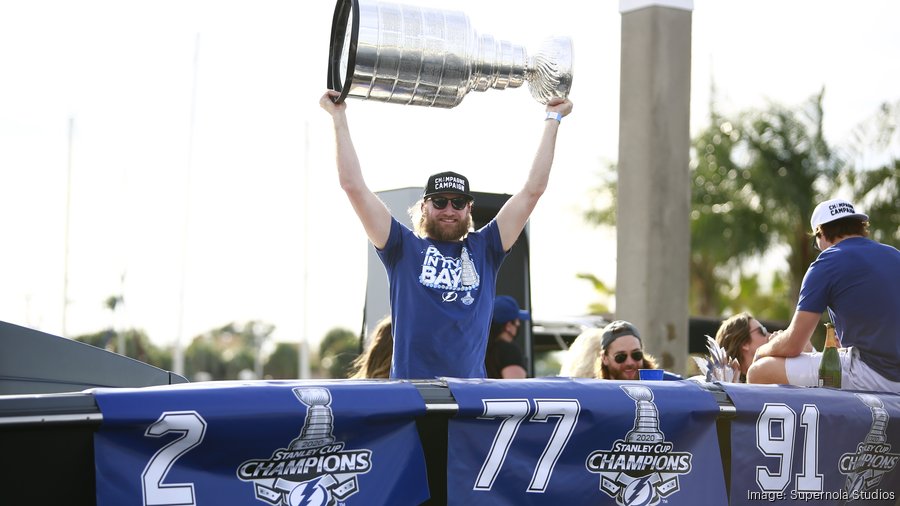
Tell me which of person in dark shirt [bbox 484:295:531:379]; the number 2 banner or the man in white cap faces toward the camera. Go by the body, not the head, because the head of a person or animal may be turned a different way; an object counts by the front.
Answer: the number 2 banner

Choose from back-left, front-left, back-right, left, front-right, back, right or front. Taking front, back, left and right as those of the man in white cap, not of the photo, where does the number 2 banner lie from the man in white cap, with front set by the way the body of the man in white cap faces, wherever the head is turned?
left

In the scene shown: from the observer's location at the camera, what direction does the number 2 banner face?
facing the viewer

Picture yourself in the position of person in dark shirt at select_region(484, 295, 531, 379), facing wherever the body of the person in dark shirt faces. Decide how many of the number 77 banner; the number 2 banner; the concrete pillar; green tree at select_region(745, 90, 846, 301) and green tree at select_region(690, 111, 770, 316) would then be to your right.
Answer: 2

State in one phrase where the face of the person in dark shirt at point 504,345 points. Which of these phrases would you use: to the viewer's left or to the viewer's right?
to the viewer's right

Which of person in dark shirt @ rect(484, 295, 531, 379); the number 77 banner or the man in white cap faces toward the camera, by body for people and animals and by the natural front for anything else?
the number 77 banner

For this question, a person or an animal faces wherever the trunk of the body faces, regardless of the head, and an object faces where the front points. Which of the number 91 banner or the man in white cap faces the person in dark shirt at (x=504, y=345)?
the man in white cap

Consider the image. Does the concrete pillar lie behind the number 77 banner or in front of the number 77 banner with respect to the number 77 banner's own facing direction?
behind

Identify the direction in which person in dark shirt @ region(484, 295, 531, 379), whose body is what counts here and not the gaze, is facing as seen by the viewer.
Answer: to the viewer's right

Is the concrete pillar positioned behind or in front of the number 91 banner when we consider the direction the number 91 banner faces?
behind

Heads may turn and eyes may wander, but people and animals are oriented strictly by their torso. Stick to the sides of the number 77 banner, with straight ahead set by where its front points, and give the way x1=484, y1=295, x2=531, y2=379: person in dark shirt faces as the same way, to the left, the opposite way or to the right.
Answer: to the left

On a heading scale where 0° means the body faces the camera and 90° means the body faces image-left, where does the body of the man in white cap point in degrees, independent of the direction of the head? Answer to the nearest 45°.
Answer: approximately 135°

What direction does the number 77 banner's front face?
toward the camera

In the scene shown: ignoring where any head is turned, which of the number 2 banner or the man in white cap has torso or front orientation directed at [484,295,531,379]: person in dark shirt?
the man in white cap

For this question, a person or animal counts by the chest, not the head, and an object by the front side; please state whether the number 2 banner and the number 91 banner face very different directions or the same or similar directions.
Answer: same or similar directions

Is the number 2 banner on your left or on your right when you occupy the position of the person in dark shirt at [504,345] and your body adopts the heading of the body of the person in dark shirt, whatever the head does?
on your right
